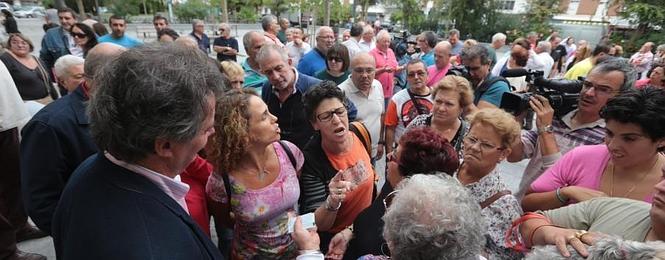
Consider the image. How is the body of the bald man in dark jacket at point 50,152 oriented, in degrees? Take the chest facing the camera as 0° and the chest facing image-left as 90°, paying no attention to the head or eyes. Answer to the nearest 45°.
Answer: approximately 270°

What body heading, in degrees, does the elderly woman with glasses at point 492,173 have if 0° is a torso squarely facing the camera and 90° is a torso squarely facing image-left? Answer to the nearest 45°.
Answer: approximately 45°

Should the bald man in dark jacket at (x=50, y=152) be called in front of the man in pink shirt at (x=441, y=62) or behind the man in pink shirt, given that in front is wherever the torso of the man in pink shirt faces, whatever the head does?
in front

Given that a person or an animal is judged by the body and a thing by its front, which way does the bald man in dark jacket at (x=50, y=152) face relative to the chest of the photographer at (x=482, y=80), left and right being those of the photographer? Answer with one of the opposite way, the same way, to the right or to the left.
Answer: the opposite way

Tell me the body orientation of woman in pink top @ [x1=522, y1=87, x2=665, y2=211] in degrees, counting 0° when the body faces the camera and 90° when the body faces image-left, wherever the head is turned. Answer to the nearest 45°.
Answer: approximately 45°

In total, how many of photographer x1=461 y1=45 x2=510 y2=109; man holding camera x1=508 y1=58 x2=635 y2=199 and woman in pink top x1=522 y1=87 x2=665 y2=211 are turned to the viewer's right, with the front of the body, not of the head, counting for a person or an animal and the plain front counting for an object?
0

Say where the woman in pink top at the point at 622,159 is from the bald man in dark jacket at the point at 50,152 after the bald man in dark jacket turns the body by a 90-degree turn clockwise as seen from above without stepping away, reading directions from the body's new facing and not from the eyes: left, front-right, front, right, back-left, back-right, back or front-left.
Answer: front-left

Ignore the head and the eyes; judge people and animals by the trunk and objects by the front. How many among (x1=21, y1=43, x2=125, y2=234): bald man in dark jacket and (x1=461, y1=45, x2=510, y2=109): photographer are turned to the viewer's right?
1

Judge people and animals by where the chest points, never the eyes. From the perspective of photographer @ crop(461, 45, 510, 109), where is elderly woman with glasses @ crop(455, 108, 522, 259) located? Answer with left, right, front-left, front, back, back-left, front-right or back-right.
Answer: front-left

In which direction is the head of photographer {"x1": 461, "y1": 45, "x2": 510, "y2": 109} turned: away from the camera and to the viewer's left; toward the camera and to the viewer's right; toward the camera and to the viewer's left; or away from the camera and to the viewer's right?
toward the camera and to the viewer's left

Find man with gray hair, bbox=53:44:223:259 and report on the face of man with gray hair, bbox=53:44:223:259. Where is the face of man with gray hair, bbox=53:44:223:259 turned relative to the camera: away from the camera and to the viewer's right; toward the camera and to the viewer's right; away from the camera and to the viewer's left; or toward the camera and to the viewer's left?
away from the camera and to the viewer's right
